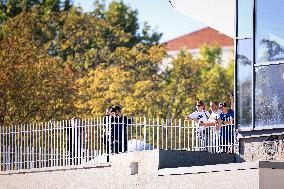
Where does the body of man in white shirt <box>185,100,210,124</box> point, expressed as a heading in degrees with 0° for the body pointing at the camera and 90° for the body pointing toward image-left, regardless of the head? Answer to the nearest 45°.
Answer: approximately 45°

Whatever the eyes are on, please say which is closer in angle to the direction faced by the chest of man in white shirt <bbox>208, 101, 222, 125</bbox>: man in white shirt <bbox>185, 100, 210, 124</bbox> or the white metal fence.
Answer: the white metal fence

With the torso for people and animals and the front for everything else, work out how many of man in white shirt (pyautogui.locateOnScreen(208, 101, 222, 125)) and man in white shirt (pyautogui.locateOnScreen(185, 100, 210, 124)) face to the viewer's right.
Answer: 0

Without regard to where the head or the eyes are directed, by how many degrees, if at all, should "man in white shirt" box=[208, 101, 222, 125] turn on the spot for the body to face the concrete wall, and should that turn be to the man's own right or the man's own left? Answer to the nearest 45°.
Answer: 0° — they already face it

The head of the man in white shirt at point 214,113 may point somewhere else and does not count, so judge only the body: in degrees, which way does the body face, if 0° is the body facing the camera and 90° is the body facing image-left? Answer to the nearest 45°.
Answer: approximately 45°

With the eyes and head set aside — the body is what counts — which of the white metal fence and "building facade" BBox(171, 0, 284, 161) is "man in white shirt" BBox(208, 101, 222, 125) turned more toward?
the white metal fence

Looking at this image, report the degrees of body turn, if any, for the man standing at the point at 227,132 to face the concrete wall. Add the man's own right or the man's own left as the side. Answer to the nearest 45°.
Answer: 0° — they already face it

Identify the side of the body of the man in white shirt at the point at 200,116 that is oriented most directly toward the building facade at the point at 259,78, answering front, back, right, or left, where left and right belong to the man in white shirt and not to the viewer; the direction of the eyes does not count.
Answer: left
